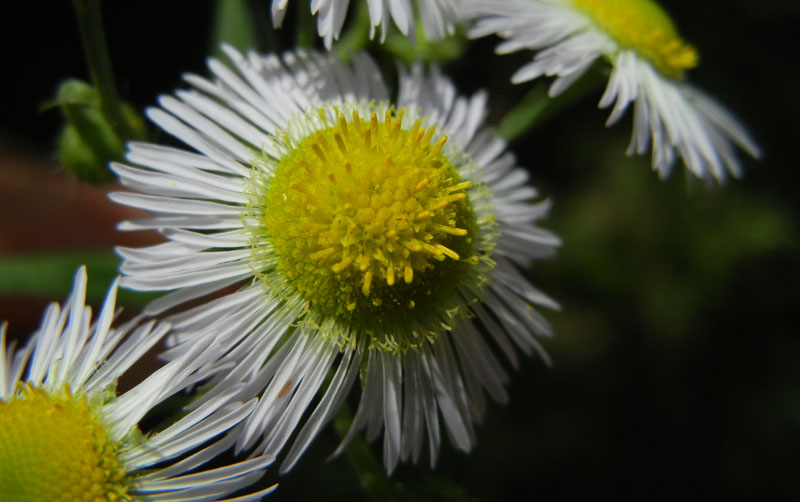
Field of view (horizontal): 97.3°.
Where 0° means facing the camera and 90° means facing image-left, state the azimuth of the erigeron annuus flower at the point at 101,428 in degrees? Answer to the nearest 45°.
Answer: approximately 0°

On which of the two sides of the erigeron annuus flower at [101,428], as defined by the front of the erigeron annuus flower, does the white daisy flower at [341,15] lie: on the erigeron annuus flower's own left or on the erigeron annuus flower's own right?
on the erigeron annuus flower's own left
